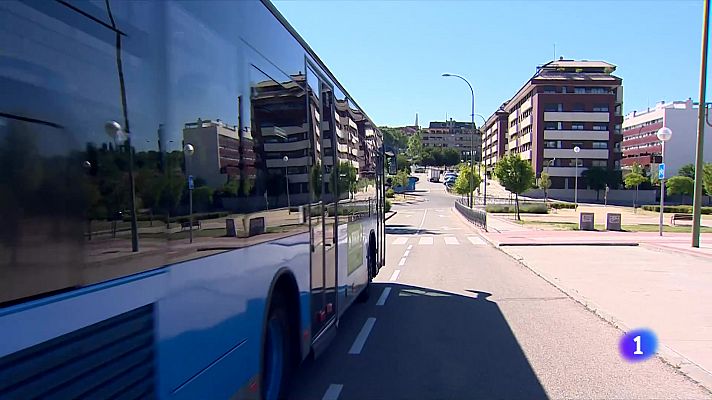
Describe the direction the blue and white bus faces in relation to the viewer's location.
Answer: facing away from the viewer and to the right of the viewer
